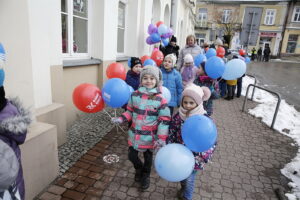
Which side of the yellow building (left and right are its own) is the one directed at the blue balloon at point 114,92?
front

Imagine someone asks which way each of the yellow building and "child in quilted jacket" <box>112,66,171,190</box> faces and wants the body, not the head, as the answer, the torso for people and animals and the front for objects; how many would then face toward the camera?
2

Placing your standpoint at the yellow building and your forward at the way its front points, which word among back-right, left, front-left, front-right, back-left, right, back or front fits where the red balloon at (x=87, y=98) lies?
front

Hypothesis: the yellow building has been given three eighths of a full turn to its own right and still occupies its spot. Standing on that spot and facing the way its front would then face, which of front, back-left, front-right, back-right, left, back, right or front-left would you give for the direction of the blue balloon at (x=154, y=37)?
back-left

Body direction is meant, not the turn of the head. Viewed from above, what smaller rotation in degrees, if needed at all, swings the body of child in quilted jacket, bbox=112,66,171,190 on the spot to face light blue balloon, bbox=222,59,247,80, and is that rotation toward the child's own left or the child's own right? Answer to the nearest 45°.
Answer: approximately 135° to the child's own left

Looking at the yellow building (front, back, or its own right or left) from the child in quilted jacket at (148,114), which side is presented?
front

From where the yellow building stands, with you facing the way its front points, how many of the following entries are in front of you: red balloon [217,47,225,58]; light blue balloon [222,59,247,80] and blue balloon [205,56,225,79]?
3

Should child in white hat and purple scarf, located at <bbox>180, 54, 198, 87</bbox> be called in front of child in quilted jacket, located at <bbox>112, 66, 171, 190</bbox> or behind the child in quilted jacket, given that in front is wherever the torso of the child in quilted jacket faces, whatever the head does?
behind

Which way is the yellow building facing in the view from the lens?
facing the viewer

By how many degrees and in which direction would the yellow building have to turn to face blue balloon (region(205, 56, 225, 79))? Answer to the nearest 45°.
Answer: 0° — it already faces it

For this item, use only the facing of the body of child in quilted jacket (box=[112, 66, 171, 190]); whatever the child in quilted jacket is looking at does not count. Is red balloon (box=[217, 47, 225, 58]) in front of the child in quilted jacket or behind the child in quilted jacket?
behind

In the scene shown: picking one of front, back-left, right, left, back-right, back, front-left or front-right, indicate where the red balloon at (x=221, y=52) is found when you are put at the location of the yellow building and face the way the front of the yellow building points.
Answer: front

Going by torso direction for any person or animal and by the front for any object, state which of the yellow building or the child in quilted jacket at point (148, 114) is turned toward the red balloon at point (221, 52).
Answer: the yellow building

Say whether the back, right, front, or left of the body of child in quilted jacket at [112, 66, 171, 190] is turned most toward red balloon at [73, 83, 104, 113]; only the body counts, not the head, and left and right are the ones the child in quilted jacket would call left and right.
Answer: right

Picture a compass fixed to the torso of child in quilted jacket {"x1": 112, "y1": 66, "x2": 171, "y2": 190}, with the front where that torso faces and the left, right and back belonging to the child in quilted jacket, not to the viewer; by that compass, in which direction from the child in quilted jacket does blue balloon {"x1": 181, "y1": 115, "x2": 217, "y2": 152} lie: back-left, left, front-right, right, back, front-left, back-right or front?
front-left

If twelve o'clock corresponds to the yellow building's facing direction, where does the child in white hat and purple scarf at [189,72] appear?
The child in white hat and purple scarf is roughly at 12 o'clock from the yellow building.

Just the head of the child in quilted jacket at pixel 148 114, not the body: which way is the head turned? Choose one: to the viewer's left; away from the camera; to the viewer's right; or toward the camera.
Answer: toward the camera

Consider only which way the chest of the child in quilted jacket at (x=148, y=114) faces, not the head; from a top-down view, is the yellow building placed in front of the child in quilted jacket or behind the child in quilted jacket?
behind
